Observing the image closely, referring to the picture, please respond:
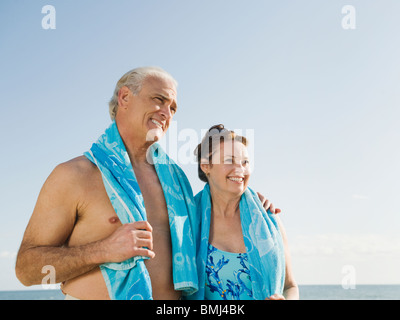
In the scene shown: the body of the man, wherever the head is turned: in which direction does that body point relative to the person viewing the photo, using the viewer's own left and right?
facing the viewer and to the right of the viewer

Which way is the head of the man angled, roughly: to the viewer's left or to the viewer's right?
to the viewer's right
